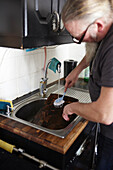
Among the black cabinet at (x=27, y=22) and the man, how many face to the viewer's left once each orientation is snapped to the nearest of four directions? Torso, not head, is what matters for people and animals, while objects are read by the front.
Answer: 1

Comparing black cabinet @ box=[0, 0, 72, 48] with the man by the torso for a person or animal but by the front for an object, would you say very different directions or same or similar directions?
very different directions

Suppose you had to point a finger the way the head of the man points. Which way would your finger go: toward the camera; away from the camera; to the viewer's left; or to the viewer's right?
to the viewer's left

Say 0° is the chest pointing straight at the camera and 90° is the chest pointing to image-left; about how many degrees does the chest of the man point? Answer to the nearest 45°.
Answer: approximately 90°

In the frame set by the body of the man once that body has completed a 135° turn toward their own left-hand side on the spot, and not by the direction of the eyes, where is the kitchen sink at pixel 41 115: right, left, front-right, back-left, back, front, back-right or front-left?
back
